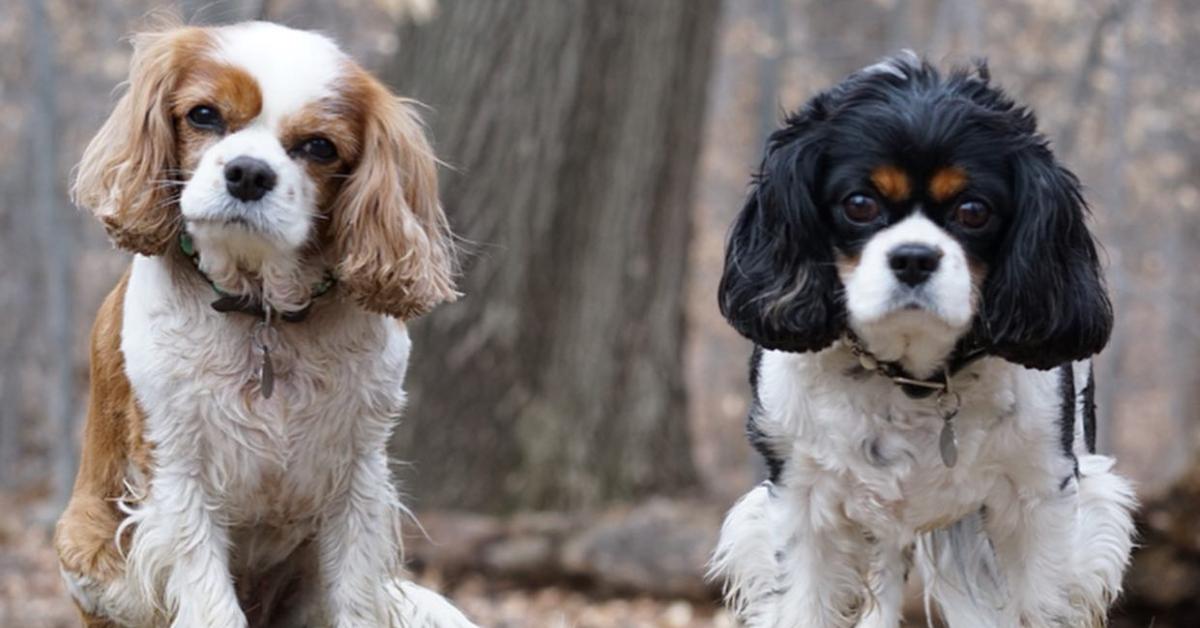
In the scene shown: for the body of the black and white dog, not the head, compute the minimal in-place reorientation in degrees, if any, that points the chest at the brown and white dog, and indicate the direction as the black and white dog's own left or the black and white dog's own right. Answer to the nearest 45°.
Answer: approximately 90° to the black and white dog's own right

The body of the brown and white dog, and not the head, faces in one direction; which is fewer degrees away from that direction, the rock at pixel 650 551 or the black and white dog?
the black and white dog

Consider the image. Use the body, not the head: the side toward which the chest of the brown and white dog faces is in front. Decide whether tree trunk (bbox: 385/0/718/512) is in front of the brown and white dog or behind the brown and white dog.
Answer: behind

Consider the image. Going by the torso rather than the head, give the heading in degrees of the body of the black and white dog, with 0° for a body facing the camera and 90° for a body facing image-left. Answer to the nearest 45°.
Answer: approximately 0°

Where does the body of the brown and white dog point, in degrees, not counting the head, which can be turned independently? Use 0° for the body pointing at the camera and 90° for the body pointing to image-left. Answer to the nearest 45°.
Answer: approximately 0°

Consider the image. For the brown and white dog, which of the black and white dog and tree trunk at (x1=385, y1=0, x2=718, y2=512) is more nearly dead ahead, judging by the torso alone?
the black and white dog

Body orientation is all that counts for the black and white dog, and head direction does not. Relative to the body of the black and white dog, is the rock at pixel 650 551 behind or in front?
behind

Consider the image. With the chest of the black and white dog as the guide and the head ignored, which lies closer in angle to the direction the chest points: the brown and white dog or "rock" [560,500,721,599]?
the brown and white dog

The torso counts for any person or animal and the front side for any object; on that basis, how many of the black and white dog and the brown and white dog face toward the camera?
2

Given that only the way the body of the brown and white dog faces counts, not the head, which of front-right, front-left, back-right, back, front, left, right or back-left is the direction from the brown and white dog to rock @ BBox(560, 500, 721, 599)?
back-left
